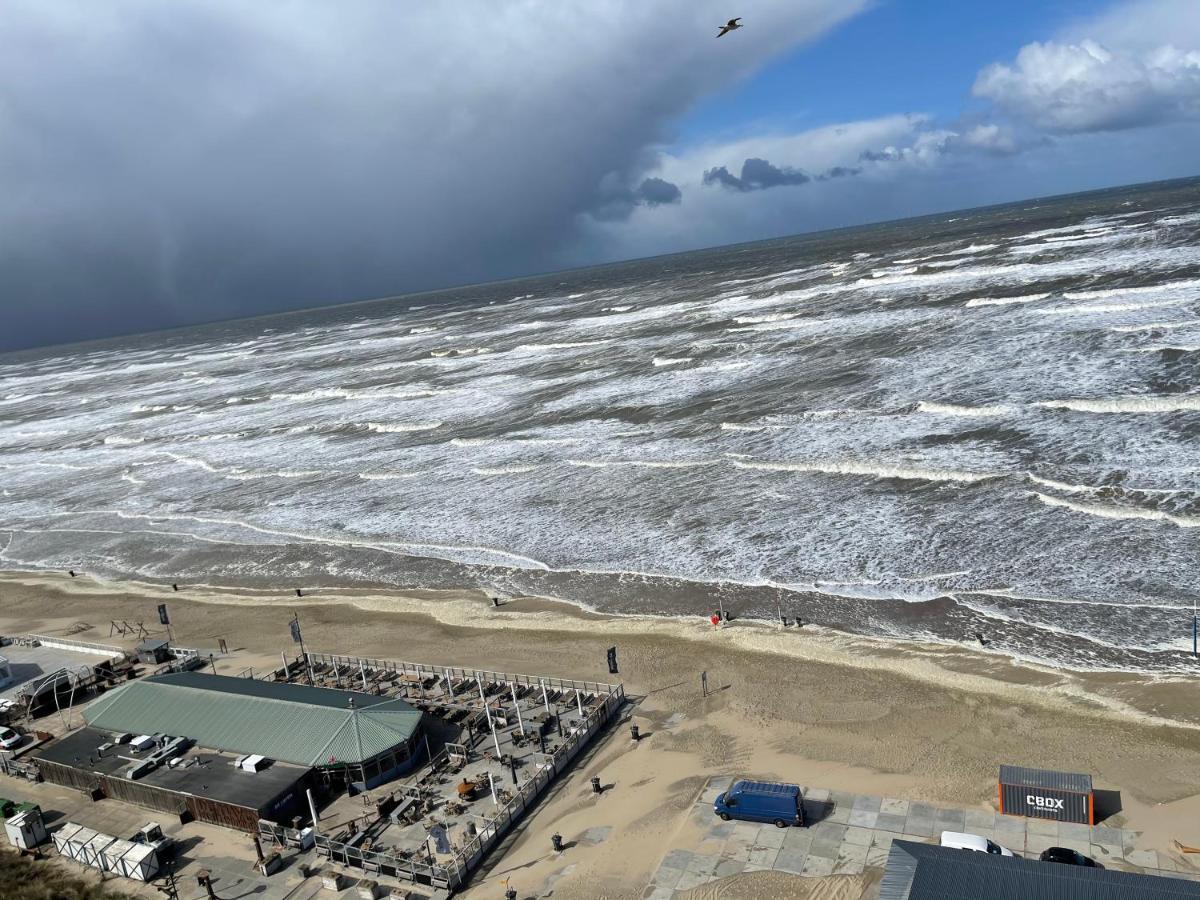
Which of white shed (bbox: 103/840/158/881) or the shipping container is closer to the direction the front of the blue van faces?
the white shed

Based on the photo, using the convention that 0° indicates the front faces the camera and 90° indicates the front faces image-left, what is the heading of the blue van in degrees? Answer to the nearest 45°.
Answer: approximately 90°

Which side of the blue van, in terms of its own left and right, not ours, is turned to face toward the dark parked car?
back

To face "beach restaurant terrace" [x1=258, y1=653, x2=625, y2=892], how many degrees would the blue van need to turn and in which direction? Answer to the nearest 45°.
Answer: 0° — it already faces it

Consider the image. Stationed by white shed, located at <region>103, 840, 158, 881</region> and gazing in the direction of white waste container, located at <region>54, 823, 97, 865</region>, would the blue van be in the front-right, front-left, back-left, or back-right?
back-right

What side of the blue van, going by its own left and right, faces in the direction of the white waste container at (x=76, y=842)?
front

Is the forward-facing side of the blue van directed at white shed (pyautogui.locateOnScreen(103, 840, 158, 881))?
yes

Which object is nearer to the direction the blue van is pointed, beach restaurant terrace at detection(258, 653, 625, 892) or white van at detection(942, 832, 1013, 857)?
the beach restaurant terrace

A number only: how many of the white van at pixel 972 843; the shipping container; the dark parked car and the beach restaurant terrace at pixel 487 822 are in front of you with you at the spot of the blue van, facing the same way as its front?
1

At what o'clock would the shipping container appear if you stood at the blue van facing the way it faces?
The shipping container is roughly at 6 o'clock from the blue van.

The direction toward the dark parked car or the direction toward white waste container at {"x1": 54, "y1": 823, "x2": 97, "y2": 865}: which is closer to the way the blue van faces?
the white waste container
